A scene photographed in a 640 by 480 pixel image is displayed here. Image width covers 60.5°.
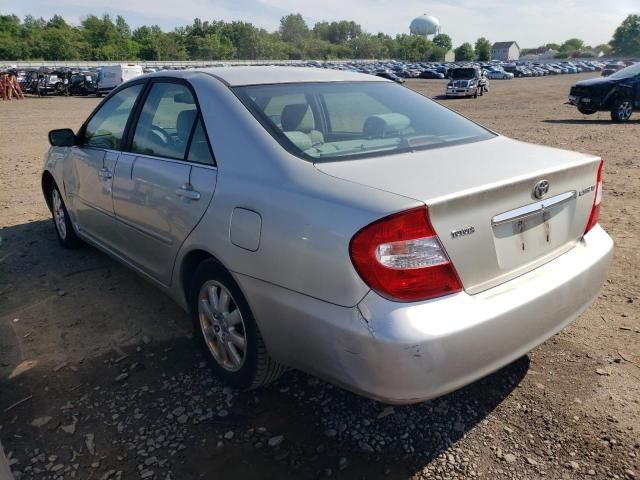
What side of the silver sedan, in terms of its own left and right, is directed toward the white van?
front

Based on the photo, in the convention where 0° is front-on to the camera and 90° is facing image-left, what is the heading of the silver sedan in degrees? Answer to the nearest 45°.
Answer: approximately 135°
